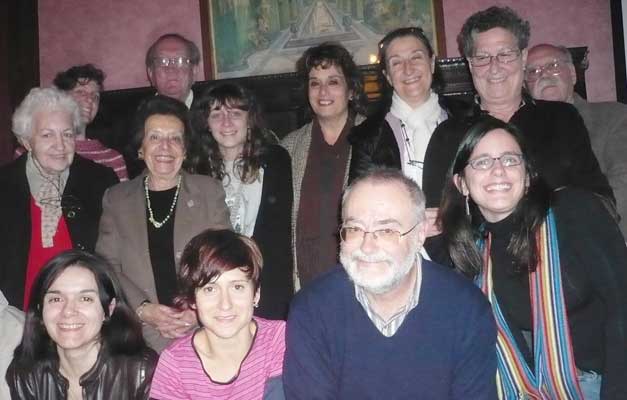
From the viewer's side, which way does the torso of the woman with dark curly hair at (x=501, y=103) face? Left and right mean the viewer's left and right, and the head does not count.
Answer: facing the viewer

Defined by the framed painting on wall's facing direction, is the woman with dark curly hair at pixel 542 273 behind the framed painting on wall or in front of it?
in front

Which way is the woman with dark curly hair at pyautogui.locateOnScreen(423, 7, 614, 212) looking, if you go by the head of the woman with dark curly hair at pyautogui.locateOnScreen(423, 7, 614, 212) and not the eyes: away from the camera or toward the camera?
toward the camera

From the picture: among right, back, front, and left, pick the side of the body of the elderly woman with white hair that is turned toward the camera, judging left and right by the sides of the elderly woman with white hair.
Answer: front

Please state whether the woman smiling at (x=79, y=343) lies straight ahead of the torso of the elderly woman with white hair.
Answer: yes

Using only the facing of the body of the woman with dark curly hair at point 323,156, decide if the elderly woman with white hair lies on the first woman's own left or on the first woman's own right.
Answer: on the first woman's own right

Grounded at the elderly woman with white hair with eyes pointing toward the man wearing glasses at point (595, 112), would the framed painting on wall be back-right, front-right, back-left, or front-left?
front-left

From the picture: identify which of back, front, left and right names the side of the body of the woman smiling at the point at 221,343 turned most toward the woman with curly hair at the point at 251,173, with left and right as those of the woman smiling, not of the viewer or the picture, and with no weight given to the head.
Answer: back

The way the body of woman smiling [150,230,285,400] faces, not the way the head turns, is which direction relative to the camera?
toward the camera

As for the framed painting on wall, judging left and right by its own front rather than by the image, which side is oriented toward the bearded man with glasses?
front

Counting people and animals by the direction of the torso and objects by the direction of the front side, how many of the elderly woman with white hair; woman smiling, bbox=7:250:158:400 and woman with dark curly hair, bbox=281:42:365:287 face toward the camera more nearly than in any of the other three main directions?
3
